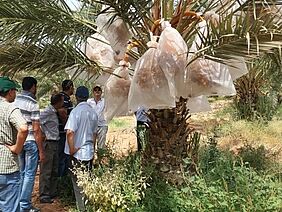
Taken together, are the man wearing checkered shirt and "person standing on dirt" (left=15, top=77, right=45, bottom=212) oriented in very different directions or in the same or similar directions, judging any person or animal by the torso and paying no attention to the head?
same or similar directions

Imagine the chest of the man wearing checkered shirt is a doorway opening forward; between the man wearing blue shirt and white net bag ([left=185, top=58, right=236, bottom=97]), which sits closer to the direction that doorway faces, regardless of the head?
the man wearing blue shirt

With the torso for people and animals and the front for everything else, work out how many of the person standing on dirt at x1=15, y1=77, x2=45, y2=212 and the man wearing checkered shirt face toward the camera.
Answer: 0

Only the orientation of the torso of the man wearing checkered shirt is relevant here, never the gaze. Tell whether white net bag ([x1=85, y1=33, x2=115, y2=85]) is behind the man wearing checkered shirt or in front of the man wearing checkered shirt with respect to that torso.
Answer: in front

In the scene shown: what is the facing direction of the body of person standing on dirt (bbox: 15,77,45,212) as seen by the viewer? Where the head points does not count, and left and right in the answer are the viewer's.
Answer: facing away from the viewer and to the right of the viewer

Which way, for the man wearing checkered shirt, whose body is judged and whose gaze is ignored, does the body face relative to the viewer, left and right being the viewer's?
facing away from the viewer and to the right of the viewer

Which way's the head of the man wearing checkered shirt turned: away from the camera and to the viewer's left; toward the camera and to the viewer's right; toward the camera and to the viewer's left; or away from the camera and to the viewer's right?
away from the camera and to the viewer's right

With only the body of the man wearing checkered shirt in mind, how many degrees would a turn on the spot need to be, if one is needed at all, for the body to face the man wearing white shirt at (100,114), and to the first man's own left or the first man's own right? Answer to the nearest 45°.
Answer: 0° — they already face them
